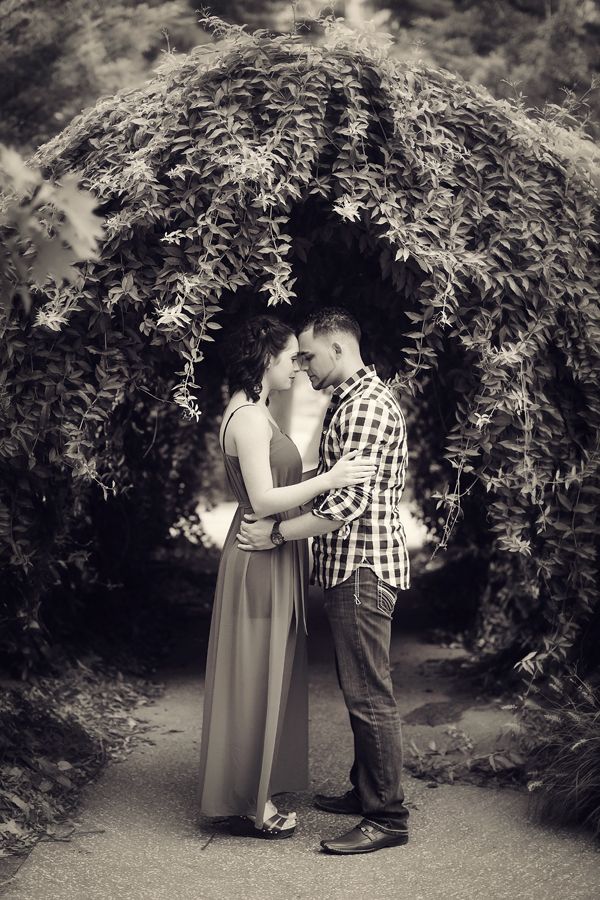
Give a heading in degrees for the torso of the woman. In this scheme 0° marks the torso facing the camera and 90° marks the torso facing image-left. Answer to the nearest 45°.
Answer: approximately 270°

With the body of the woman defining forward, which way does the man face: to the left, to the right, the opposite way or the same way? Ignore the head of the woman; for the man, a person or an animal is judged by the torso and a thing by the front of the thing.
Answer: the opposite way

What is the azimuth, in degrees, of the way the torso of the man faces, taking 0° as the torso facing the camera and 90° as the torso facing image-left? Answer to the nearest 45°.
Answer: approximately 90°

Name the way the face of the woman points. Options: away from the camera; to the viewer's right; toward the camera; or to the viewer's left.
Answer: to the viewer's right

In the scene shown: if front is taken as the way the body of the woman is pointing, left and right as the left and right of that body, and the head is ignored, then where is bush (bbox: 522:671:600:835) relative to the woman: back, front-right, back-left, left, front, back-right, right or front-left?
front
